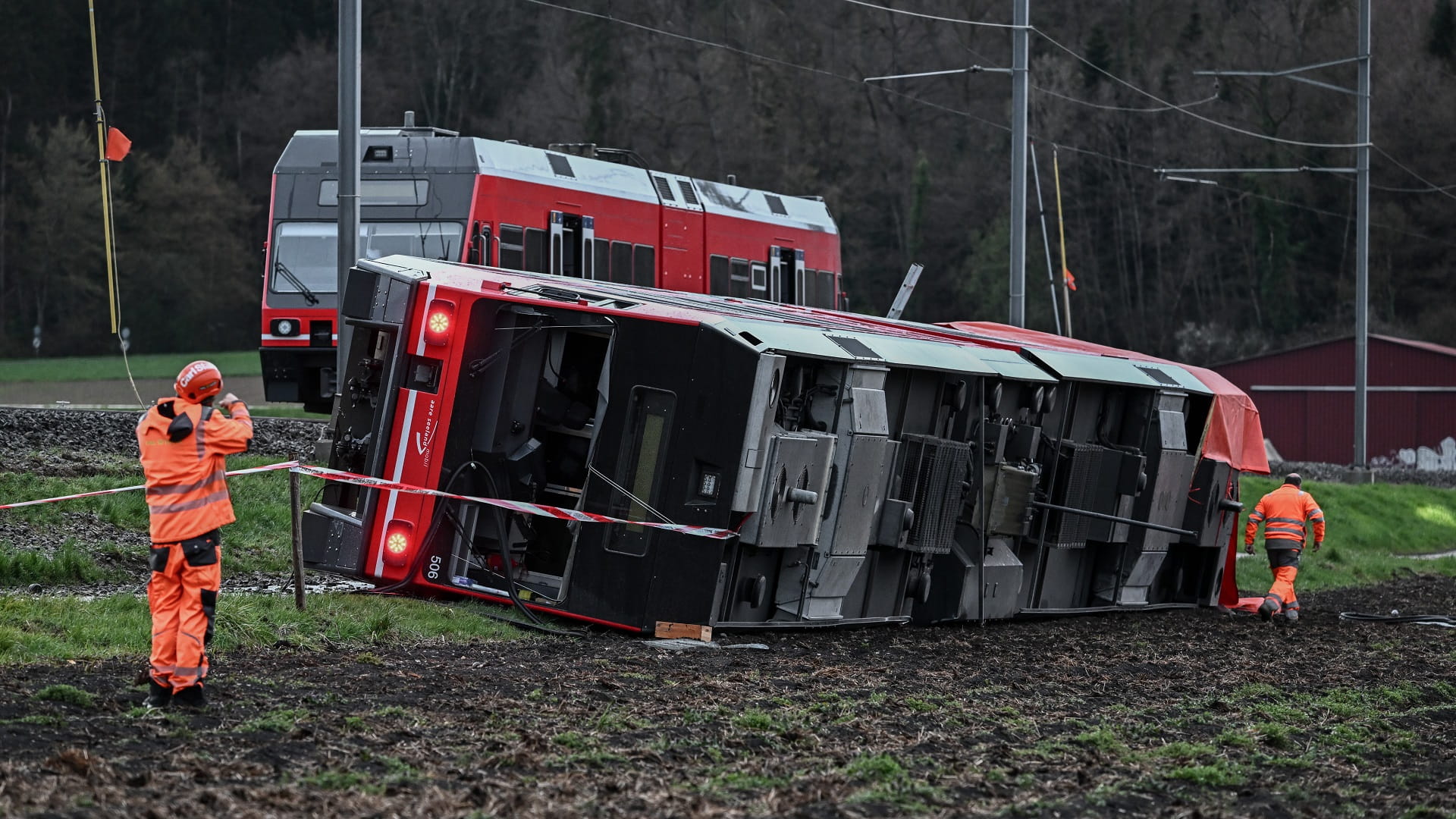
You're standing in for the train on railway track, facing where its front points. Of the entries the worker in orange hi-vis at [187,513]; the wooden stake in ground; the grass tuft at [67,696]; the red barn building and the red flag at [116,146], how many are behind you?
1

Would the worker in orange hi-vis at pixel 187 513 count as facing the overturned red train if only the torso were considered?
yes

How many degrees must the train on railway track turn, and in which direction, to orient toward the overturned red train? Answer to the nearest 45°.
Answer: approximately 45° to its left

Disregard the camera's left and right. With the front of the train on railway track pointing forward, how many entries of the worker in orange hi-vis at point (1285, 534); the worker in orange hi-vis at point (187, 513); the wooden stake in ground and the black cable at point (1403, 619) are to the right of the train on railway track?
0

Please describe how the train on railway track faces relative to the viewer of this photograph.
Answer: facing the viewer and to the left of the viewer

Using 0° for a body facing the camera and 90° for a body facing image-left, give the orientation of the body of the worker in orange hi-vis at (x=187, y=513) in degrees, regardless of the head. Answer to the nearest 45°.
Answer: approximately 225°

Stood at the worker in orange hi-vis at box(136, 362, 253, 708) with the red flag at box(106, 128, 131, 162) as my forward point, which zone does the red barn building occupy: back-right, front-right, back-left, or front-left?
front-right

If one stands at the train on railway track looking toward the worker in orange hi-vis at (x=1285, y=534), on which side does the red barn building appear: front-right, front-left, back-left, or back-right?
front-left

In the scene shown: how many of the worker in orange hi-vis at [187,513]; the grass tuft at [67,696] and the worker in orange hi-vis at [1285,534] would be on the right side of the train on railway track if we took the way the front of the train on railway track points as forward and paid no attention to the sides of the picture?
0

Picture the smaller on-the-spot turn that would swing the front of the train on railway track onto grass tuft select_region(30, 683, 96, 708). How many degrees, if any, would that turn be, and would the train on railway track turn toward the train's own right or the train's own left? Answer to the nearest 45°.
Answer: approximately 45° to the train's own left

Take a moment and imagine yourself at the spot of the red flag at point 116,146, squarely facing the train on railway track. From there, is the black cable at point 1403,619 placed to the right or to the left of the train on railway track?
right

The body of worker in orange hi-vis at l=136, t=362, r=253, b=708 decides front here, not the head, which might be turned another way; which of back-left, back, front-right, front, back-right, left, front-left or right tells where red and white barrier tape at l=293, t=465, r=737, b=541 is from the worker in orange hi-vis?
front

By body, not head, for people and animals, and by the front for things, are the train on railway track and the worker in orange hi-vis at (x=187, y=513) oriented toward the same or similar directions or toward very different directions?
very different directions

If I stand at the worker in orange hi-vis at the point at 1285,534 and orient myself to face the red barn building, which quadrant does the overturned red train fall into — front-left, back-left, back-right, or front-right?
back-left

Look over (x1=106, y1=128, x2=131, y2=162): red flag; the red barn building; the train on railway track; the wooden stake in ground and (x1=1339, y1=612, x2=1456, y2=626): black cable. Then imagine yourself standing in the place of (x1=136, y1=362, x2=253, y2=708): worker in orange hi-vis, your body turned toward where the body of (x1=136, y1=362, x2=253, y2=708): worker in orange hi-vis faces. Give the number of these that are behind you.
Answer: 0

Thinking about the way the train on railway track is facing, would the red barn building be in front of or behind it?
behind
